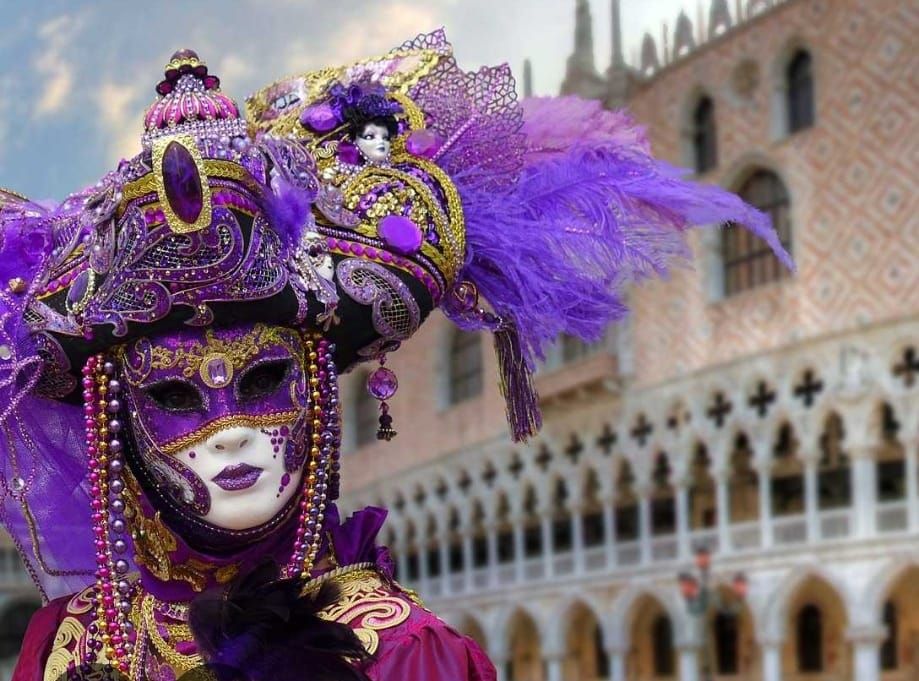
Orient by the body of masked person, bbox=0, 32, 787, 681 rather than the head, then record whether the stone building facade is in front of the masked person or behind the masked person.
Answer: behind

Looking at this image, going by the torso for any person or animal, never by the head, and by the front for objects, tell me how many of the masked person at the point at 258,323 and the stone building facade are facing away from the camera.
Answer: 0

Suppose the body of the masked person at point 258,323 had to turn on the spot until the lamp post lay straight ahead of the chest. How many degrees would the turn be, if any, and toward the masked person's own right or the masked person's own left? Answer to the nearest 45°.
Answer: approximately 180°

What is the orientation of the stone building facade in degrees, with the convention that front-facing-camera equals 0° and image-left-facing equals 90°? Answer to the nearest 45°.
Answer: approximately 45°

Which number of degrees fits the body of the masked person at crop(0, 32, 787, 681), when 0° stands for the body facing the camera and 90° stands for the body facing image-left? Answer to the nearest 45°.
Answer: approximately 0°
